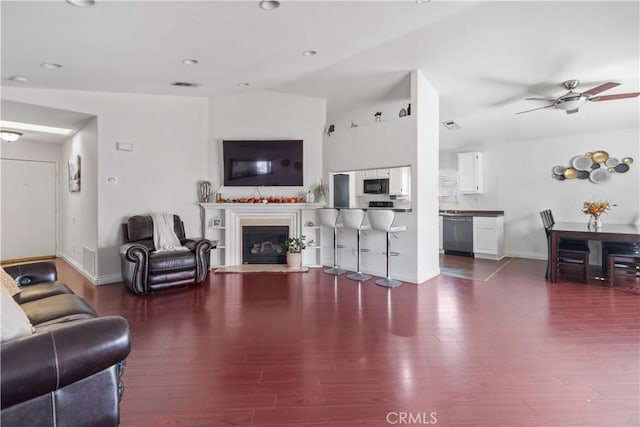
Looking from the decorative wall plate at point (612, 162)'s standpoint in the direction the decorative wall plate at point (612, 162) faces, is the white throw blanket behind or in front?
in front

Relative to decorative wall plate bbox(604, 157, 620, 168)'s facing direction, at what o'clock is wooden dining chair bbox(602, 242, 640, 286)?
The wooden dining chair is roughly at 12 o'clock from the decorative wall plate.

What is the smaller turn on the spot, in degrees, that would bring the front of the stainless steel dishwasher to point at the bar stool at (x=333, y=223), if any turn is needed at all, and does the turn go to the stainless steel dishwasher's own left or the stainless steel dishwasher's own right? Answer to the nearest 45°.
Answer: approximately 45° to the stainless steel dishwasher's own right

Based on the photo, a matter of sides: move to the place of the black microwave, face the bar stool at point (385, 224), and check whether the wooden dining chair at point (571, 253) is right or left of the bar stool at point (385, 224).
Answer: left

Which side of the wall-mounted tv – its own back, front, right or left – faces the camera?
front

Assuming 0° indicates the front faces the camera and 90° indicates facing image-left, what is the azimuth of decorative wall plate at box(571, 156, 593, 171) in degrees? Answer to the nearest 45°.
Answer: approximately 0°

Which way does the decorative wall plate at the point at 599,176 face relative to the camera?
toward the camera

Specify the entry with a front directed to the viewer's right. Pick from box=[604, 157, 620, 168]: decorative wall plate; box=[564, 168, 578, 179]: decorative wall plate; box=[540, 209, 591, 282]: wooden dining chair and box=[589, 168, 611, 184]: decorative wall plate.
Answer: the wooden dining chair

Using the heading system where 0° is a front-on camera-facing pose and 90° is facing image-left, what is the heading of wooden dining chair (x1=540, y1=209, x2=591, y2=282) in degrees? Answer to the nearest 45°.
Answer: approximately 270°

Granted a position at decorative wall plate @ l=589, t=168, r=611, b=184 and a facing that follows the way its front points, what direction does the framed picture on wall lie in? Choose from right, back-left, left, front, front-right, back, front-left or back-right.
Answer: front-right

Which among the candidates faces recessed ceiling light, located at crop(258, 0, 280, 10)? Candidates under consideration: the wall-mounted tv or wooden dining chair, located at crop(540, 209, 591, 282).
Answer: the wall-mounted tv
